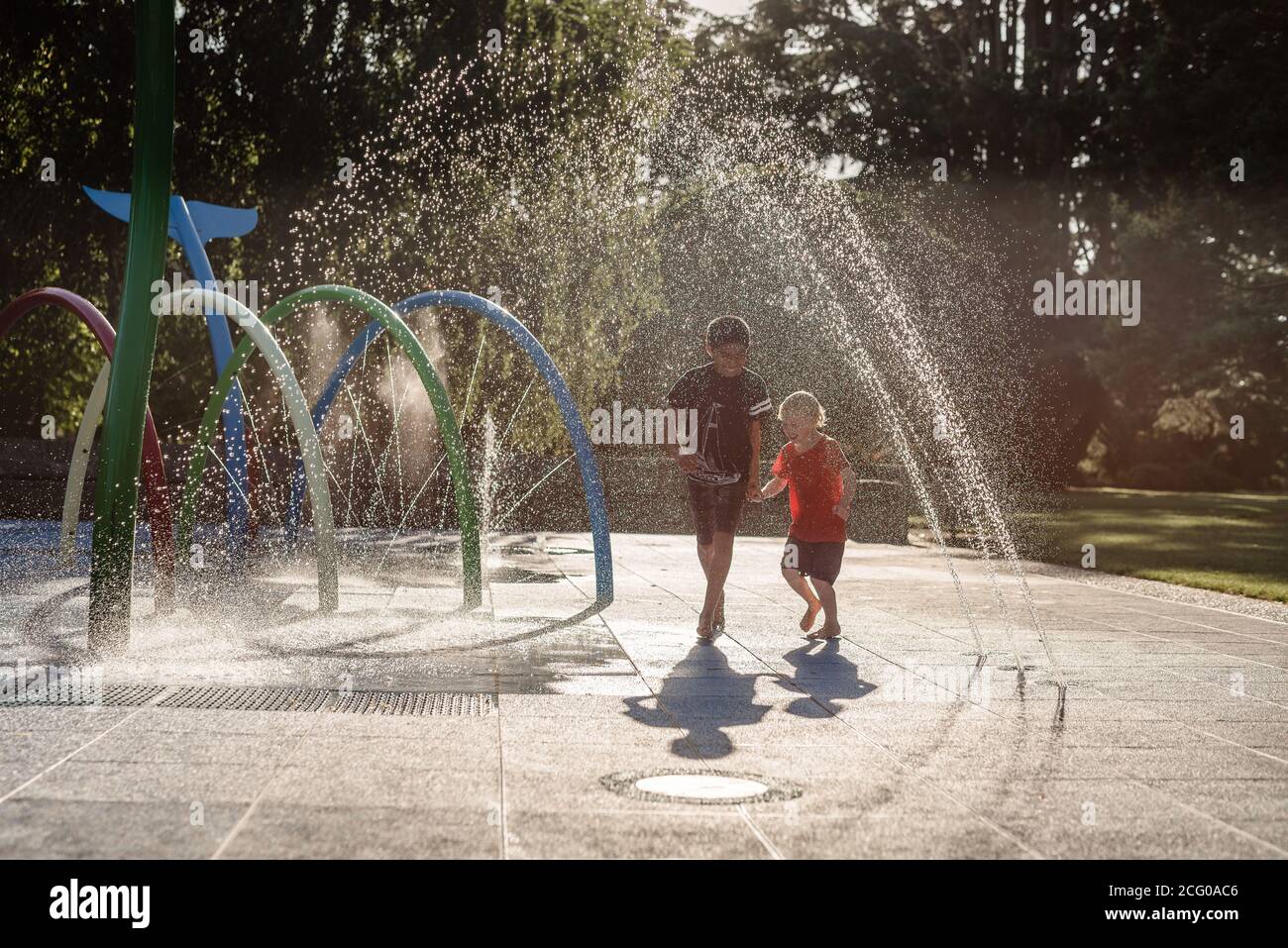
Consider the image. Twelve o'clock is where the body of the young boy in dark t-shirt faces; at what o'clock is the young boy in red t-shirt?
The young boy in red t-shirt is roughly at 8 o'clock from the young boy in dark t-shirt.

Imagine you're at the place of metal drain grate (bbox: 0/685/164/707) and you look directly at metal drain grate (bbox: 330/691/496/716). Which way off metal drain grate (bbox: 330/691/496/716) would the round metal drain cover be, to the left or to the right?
right

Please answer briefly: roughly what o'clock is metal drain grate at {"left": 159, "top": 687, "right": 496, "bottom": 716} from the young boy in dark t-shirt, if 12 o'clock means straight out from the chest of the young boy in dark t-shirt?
The metal drain grate is roughly at 1 o'clock from the young boy in dark t-shirt.

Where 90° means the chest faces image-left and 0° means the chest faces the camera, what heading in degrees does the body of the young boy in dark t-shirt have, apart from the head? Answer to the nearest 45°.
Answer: approximately 0°

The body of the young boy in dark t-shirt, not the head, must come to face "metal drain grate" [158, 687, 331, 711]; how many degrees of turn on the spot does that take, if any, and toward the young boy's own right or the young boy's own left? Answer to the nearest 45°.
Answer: approximately 45° to the young boy's own right

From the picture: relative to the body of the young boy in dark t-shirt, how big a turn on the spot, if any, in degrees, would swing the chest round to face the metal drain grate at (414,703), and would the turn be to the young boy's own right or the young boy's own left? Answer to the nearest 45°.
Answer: approximately 45° to the young boy's own right

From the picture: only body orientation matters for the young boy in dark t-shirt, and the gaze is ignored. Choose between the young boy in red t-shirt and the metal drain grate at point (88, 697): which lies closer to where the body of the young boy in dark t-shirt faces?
the metal drain grate

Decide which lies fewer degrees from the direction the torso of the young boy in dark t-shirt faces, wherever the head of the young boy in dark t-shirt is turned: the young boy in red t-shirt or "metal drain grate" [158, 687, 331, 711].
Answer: the metal drain grate

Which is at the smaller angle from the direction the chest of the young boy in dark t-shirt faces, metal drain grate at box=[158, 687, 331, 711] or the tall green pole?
the metal drain grate

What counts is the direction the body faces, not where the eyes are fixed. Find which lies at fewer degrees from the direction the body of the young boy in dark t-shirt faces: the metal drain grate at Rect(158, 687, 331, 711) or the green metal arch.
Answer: the metal drain grate

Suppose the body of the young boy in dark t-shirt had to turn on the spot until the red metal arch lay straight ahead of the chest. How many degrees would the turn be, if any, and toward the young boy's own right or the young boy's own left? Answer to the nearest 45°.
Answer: approximately 135° to the young boy's own right
